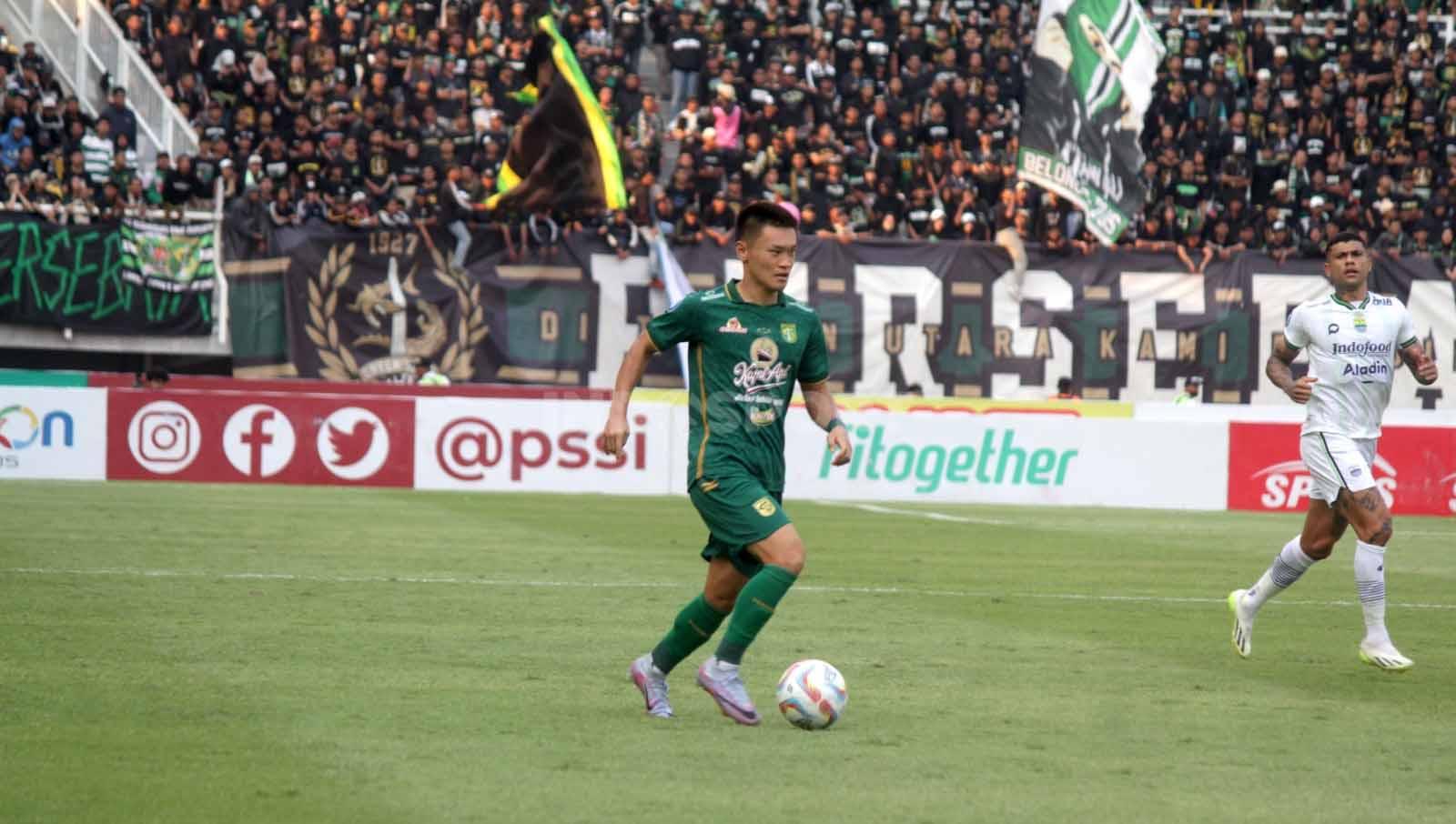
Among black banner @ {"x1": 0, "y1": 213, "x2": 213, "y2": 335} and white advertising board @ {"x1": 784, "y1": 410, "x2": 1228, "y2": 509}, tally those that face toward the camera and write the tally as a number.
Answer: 2

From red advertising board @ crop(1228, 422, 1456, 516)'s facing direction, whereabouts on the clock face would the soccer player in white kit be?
The soccer player in white kit is roughly at 12 o'clock from the red advertising board.

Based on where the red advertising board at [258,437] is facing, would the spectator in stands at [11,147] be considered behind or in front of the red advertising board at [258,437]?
behind

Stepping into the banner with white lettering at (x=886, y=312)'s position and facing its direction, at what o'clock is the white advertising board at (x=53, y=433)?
The white advertising board is roughly at 2 o'clock from the banner with white lettering.

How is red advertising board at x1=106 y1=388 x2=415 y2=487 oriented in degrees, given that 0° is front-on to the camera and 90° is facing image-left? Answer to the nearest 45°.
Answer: approximately 0°

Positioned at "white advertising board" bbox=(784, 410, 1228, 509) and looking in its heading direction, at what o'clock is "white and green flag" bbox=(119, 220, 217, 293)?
The white and green flag is roughly at 3 o'clock from the white advertising board.

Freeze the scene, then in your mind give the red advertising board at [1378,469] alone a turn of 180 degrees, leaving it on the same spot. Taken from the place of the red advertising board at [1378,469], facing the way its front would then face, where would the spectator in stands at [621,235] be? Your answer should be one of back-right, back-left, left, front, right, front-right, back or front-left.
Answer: left
